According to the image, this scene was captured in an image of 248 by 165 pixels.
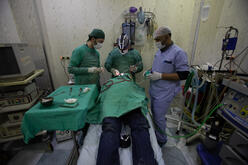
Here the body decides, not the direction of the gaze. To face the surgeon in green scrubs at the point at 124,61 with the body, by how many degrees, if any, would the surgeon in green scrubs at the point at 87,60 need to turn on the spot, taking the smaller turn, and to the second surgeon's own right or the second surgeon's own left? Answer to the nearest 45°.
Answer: approximately 45° to the second surgeon's own left

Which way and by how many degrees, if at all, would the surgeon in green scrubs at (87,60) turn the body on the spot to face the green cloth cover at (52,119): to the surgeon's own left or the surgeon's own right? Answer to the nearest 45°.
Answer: approximately 45° to the surgeon's own right

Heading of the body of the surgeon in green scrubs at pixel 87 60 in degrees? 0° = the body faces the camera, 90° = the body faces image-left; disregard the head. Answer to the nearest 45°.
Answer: approximately 315°

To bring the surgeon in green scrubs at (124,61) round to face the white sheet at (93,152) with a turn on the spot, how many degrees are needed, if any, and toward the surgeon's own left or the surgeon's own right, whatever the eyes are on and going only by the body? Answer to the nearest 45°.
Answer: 0° — they already face it

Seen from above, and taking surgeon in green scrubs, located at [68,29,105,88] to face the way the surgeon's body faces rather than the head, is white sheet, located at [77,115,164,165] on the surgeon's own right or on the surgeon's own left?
on the surgeon's own right

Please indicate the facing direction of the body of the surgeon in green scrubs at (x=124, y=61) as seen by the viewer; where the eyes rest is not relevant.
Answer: toward the camera

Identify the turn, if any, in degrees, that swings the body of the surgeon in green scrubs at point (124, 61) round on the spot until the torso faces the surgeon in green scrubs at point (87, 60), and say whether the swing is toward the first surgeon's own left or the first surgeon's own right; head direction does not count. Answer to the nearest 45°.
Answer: approximately 45° to the first surgeon's own right

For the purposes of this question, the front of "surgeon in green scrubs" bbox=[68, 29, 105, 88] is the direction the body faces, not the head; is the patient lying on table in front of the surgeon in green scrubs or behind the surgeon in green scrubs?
in front

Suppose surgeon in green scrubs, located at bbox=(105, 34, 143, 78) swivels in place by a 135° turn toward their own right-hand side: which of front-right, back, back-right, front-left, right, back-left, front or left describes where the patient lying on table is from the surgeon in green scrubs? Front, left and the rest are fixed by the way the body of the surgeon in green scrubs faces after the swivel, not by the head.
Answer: back-left

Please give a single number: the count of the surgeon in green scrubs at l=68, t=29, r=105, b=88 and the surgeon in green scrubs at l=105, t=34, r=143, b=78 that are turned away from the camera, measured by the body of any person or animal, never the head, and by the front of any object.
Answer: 0
